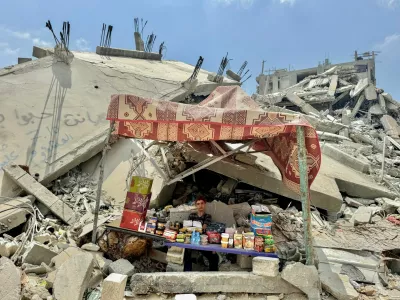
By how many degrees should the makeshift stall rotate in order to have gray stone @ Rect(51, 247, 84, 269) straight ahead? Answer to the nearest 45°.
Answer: approximately 90° to its right

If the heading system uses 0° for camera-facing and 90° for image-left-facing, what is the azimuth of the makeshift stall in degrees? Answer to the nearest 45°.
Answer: approximately 0°

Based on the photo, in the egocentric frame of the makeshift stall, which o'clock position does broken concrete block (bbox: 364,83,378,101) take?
The broken concrete block is roughly at 7 o'clock from the makeshift stall.

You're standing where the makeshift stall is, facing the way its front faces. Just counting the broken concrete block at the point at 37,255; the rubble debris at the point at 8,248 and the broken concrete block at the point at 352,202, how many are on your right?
2

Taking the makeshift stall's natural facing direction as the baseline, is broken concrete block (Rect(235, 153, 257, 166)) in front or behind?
behind

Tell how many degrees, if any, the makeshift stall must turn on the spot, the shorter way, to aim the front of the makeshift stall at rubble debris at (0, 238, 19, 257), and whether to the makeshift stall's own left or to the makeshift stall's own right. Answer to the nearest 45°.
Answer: approximately 90° to the makeshift stall's own right

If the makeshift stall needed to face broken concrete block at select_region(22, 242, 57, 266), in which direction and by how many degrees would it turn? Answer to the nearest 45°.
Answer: approximately 90° to its right

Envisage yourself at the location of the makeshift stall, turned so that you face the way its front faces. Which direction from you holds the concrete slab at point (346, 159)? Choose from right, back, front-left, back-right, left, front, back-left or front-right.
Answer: back-left

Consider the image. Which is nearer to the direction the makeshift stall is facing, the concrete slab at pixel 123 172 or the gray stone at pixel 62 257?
the gray stone

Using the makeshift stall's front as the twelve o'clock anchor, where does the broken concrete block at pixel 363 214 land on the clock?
The broken concrete block is roughly at 8 o'clock from the makeshift stall.

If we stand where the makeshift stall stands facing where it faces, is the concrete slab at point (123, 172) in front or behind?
behind

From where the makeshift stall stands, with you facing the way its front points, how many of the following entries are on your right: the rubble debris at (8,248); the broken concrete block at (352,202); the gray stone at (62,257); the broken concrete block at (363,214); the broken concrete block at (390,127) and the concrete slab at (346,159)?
2

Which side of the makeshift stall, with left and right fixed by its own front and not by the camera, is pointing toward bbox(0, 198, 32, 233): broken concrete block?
right
